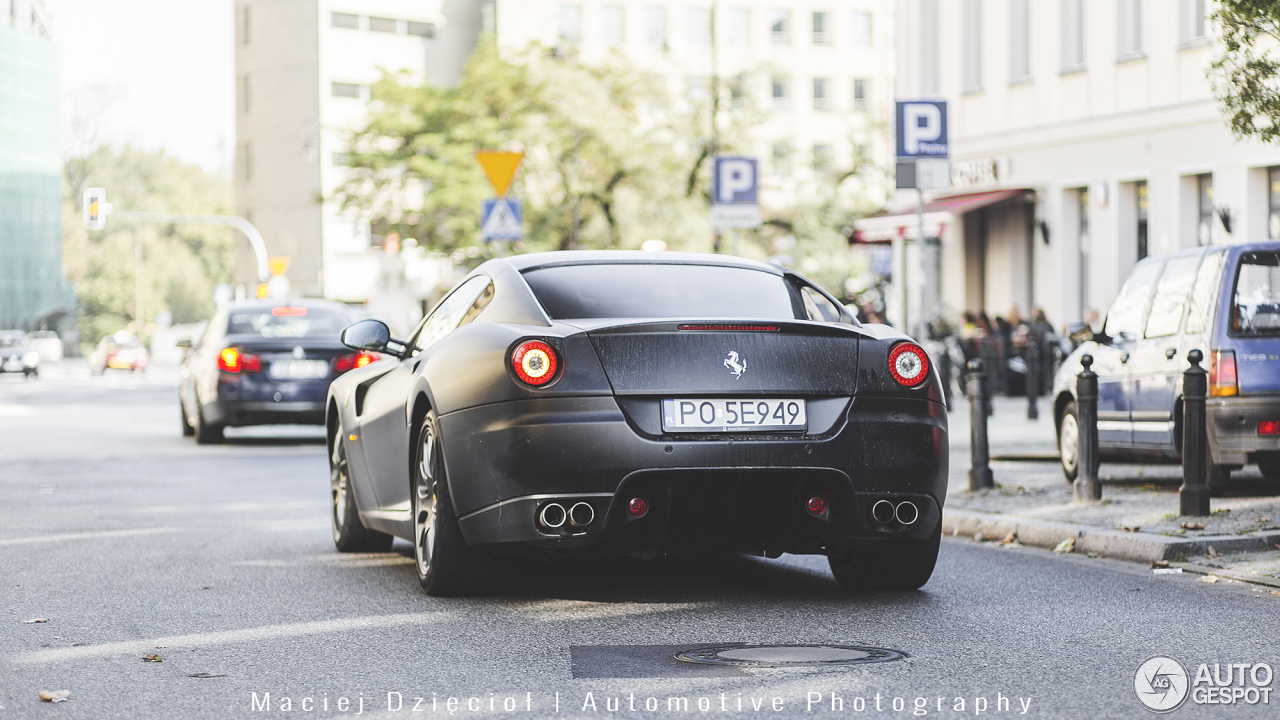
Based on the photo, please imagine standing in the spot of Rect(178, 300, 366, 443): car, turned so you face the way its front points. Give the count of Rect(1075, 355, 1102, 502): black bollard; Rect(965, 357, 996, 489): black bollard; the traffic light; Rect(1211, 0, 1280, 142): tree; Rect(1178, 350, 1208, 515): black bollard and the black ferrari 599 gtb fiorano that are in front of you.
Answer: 1

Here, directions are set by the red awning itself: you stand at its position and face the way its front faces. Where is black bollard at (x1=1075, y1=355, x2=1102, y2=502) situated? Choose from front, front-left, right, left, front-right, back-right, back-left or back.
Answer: front-left

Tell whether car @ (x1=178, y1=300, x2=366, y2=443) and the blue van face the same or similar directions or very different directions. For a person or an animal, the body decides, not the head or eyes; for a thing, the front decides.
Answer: same or similar directions

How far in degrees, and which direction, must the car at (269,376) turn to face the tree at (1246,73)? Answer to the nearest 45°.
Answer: approximately 135° to its right

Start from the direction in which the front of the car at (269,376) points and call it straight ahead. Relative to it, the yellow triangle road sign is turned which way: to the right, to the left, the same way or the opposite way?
the opposite way

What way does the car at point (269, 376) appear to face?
away from the camera

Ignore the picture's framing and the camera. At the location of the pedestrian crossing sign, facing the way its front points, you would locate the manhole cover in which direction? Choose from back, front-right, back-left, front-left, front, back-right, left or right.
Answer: front

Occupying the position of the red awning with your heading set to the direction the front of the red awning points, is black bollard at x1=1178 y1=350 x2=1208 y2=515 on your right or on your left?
on your left

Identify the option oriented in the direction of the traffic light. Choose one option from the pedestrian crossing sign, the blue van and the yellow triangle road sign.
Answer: the blue van

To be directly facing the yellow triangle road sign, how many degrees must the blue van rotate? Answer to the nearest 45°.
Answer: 0° — it already faces it

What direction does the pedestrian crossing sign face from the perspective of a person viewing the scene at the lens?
facing the viewer

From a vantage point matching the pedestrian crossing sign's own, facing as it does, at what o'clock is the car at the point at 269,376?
The car is roughly at 1 o'clock from the pedestrian crossing sign.

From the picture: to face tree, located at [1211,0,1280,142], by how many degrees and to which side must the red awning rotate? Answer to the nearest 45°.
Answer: approximately 45° to its left

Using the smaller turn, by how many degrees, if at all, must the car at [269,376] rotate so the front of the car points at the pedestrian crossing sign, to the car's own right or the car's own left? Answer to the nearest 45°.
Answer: approximately 45° to the car's own right

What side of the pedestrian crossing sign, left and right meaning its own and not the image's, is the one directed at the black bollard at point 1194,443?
front

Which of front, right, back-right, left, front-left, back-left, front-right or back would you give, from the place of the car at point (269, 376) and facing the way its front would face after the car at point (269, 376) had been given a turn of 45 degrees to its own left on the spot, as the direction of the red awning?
right

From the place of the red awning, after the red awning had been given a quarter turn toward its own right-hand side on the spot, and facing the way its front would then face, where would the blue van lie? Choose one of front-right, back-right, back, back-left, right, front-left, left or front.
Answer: back-left

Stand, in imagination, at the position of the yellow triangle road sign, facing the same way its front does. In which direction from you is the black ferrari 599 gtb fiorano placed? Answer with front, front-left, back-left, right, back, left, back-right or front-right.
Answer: front

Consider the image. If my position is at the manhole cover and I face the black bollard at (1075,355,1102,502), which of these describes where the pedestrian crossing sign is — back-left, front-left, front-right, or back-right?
front-left
